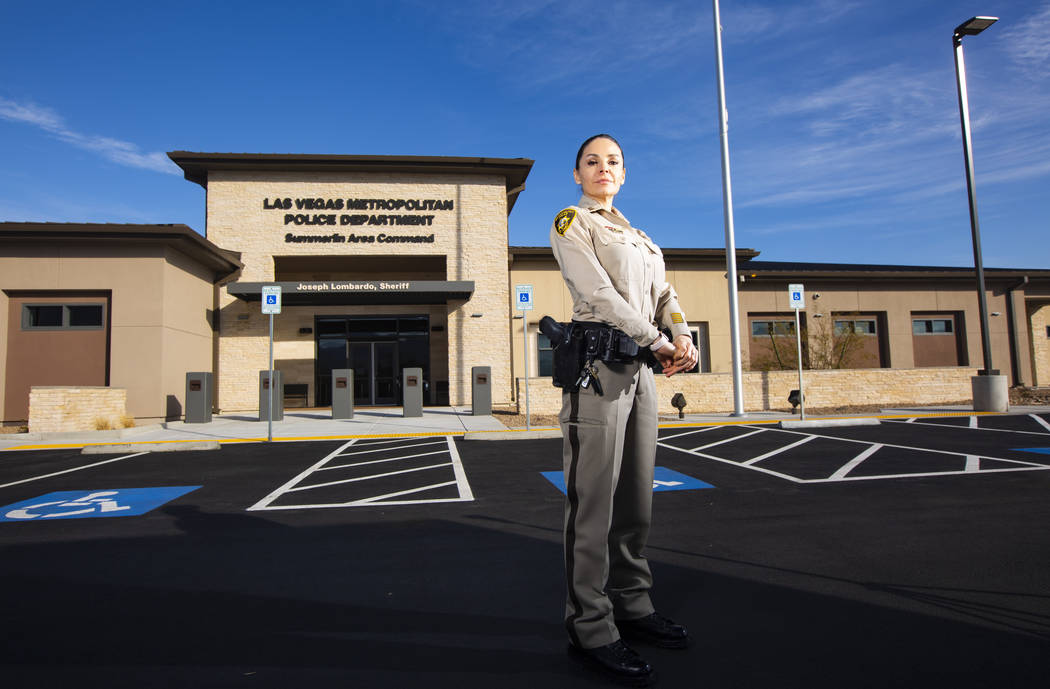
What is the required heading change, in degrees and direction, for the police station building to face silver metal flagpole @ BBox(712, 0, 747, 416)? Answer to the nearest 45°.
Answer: approximately 45° to its left

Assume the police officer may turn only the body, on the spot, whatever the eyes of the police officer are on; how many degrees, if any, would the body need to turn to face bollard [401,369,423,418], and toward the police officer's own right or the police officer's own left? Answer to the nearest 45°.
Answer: approximately 180°

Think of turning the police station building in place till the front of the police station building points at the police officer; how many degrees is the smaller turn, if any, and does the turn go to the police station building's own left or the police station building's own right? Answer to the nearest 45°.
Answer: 0° — it already faces them

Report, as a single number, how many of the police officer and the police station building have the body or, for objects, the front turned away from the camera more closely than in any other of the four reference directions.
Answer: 0

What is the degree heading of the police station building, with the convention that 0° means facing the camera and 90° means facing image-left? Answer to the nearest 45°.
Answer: approximately 0°

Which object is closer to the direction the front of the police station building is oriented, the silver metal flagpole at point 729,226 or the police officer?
the police officer

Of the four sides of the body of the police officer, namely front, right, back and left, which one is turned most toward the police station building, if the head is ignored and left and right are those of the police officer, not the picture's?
back

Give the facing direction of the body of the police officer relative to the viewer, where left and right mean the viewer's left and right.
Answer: facing the viewer and to the right of the viewer

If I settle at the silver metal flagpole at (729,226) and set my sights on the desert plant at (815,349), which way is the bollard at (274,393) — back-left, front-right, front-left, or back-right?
back-left
